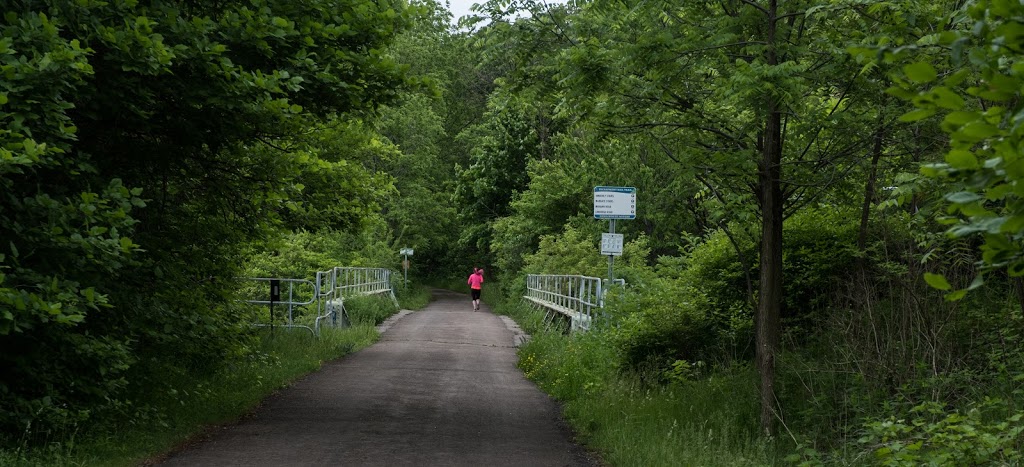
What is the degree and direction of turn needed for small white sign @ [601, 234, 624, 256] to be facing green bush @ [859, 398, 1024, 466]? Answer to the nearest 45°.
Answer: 0° — it already faces it

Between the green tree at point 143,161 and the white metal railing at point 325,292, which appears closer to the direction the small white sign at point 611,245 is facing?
the green tree

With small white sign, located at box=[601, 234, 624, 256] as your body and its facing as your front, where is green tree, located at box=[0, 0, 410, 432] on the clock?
The green tree is roughly at 1 o'clock from the small white sign.

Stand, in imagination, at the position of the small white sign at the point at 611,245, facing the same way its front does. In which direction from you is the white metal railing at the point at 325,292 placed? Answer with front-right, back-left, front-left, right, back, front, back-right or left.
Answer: back-right

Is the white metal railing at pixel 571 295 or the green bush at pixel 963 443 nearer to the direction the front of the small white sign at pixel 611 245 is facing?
the green bush

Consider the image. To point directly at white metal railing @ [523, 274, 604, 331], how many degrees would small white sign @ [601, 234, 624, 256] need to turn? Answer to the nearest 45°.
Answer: approximately 180°

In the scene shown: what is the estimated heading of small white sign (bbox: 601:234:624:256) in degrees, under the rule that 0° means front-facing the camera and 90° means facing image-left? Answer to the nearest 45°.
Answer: approximately 0°
